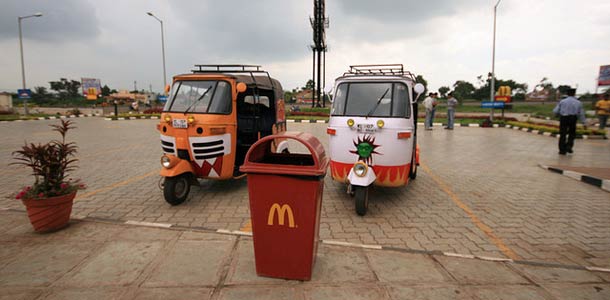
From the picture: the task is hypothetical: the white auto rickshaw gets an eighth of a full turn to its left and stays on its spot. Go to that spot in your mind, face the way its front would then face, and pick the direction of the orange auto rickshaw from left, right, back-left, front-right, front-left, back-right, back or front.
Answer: back-right

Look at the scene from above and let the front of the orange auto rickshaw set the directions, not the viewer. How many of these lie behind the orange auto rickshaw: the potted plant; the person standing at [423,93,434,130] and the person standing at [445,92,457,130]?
2

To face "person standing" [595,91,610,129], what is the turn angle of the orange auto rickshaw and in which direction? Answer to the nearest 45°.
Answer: approximately 135° to its left

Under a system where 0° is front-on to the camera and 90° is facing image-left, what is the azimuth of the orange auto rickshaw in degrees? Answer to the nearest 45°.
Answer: approximately 45°

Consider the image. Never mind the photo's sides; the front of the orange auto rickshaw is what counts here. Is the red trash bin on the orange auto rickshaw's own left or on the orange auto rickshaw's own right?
on the orange auto rickshaw's own left

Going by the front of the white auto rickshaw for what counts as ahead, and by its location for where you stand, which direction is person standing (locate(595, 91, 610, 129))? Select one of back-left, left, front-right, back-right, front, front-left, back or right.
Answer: back-left

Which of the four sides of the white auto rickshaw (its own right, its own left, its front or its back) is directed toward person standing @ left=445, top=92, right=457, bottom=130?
back

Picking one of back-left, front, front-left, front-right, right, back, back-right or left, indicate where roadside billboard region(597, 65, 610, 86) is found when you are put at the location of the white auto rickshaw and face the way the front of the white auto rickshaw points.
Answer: back-left

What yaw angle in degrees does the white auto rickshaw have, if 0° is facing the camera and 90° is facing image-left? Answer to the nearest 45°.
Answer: approximately 0°

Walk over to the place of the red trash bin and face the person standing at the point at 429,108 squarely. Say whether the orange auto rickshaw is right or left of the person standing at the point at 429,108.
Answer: left
